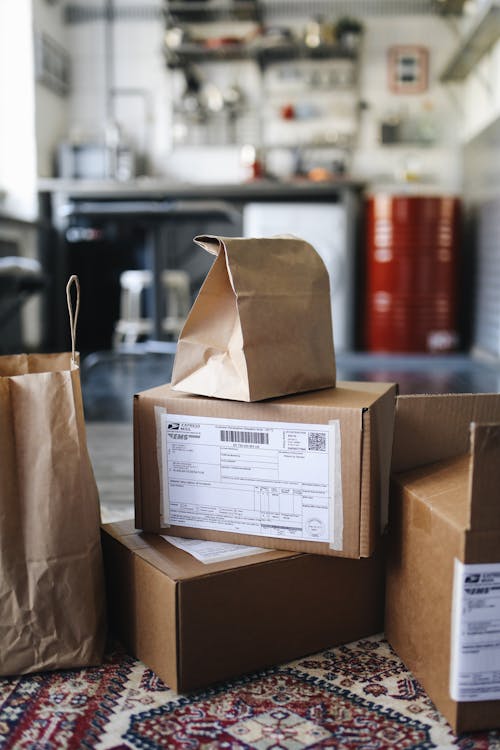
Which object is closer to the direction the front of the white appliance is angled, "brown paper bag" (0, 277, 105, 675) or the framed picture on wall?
the brown paper bag

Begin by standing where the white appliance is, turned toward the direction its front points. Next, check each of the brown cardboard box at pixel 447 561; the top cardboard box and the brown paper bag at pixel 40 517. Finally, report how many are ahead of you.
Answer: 3

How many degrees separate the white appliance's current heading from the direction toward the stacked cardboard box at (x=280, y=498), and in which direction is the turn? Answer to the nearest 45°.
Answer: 0° — it already faces it

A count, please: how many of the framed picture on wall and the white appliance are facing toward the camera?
2

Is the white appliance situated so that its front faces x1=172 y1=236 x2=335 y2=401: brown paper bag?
yes

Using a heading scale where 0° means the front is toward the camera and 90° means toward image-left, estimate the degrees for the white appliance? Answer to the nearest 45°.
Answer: approximately 0°

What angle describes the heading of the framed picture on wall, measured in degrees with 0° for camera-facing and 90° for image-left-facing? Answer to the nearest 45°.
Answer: approximately 0°

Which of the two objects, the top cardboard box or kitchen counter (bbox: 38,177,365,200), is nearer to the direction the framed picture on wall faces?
the top cardboard box
